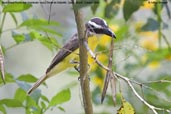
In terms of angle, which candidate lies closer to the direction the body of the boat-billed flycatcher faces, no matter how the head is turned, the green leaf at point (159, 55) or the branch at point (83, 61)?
the green leaf

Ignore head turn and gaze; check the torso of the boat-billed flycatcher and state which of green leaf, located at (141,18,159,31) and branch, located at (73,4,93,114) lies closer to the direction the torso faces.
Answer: the green leaf

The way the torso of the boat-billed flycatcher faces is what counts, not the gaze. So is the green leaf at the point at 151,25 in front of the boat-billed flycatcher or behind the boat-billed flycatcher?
in front

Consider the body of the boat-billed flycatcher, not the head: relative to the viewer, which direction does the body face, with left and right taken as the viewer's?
facing to the right of the viewer
